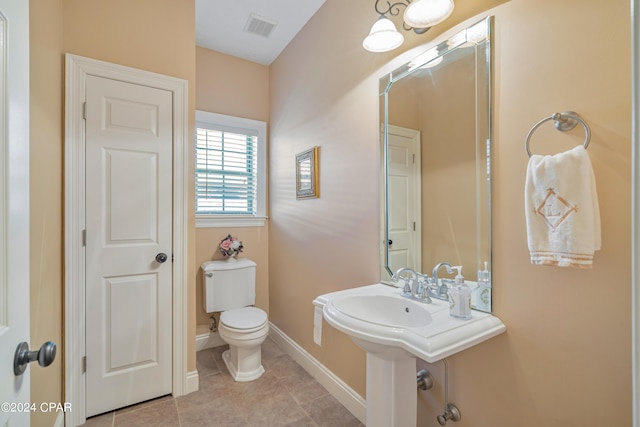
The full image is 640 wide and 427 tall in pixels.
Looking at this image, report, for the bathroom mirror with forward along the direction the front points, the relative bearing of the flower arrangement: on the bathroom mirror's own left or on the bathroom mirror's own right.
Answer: on the bathroom mirror's own right

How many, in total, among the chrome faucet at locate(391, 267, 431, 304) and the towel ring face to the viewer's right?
0

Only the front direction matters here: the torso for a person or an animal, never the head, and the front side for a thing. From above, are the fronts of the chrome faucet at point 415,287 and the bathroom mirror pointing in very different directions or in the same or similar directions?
same or similar directions

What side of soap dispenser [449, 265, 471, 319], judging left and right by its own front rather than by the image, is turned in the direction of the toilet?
front

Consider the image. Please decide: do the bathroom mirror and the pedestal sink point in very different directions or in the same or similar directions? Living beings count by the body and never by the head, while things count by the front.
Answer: same or similar directions

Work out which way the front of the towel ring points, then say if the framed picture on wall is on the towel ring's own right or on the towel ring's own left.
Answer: on the towel ring's own right

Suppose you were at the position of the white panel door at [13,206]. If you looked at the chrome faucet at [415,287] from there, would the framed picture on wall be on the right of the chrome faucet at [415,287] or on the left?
left

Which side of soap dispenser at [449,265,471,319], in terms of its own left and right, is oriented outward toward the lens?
left

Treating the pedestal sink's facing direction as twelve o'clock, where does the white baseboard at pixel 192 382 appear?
The white baseboard is roughly at 2 o'clock from the pedestal sink.

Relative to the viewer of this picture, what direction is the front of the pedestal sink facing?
facing the viewer and to the left of the viewer

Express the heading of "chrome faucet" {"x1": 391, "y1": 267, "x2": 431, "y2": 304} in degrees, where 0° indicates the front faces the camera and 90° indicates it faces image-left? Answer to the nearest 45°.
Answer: approximately 45°

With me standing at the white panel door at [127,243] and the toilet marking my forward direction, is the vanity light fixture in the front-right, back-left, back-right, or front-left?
front-right
